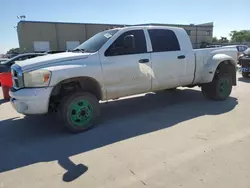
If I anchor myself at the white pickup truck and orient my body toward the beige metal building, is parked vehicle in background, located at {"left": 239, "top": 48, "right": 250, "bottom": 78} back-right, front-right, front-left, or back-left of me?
front-right

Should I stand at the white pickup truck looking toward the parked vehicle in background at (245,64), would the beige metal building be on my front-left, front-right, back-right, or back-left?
front-left

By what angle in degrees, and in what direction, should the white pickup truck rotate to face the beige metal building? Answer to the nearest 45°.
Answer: approximately 135° to its right

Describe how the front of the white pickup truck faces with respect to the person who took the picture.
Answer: facing the viewer and to the left of the viewer

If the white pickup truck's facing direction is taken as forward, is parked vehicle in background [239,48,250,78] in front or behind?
behind
